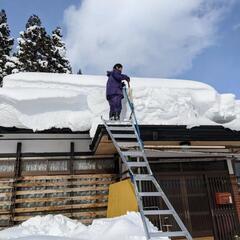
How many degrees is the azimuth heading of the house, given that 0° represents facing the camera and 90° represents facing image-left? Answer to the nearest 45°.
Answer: approximately 0°

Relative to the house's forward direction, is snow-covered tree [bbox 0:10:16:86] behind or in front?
behind
